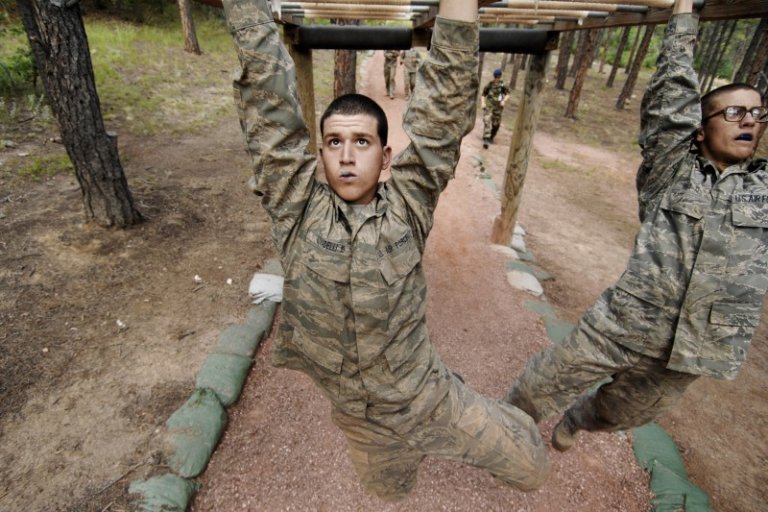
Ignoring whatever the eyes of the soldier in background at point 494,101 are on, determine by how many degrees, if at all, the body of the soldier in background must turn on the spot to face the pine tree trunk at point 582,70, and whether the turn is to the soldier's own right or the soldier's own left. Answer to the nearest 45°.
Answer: approximately 135° to the soldier's own left

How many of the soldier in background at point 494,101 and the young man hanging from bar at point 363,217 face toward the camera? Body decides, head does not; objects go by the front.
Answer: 2

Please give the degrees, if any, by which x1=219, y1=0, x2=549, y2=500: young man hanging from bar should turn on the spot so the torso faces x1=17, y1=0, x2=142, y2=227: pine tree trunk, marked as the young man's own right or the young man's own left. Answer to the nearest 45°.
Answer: approximately 135° to the young man's own right

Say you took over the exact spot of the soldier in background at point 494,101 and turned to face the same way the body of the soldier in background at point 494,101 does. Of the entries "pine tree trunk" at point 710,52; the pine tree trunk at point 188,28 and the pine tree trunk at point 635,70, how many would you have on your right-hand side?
1

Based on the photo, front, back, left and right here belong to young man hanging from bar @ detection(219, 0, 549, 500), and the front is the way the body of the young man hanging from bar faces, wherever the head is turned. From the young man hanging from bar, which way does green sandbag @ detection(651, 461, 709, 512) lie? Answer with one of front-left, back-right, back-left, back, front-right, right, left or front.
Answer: left

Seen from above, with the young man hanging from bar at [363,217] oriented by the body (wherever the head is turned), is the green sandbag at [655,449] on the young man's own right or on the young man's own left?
on the young man's own left

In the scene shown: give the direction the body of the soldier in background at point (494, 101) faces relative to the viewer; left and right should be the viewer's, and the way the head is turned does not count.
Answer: facing the viewer

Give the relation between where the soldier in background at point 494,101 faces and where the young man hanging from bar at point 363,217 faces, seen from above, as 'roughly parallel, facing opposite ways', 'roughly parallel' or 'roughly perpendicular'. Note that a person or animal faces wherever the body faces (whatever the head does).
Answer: roughly parallel

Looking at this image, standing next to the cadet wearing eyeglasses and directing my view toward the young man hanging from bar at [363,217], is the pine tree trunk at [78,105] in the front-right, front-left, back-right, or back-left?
front-right

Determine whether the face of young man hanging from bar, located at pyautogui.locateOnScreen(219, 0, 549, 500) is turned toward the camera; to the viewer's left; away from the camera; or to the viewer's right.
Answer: toward the camera

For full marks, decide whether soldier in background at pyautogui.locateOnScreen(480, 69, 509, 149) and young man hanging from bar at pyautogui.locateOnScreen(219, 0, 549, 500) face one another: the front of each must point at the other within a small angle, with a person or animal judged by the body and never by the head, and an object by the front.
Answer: no

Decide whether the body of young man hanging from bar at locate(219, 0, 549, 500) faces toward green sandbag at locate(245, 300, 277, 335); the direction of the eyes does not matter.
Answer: no
